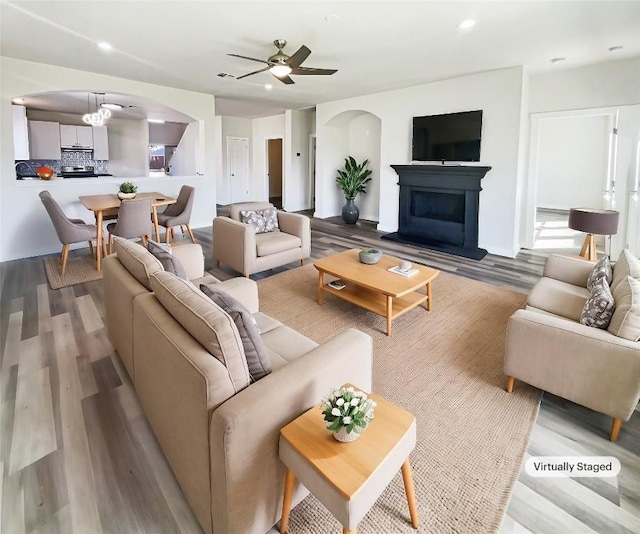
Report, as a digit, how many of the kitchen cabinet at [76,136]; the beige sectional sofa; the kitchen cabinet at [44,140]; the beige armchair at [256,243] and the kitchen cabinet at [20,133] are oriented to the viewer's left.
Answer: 0

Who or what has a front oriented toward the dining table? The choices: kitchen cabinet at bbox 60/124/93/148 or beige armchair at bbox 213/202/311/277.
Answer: the kitchen cabinet

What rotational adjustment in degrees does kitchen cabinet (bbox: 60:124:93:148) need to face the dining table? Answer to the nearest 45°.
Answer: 0° — it already faces it

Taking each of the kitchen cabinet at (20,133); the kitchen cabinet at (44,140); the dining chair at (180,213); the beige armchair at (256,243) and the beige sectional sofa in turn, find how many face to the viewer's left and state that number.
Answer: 1

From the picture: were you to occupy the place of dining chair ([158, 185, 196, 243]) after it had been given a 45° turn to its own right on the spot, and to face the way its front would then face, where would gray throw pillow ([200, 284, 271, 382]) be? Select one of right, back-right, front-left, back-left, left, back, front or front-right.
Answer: back-left

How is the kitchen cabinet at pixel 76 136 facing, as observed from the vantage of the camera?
facing the viewer

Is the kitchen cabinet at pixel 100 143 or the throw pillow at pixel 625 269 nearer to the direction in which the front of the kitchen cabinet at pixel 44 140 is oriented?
the throw pillow

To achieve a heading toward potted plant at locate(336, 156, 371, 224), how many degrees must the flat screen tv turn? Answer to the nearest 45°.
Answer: approximately 90° to its right

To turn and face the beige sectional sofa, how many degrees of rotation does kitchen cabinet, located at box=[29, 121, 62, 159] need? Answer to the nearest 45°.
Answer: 0° — it already faces it

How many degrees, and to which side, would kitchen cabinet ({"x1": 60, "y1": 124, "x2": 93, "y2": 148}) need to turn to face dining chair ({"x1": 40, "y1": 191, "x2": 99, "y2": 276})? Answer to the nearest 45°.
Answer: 0° — it already faces it

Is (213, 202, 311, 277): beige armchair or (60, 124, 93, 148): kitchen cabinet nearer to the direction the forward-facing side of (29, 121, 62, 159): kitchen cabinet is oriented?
the beige armchair

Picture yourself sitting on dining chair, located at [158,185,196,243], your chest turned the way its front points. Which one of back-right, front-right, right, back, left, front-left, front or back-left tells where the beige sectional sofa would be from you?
left

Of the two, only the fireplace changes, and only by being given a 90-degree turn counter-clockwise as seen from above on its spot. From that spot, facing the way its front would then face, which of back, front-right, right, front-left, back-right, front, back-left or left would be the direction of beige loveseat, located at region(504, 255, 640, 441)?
front-right

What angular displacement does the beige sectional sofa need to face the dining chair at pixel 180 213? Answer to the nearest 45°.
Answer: approximately 45° to its left

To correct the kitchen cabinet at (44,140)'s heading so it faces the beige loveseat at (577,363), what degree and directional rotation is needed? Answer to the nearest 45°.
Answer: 0° — it already faces it
